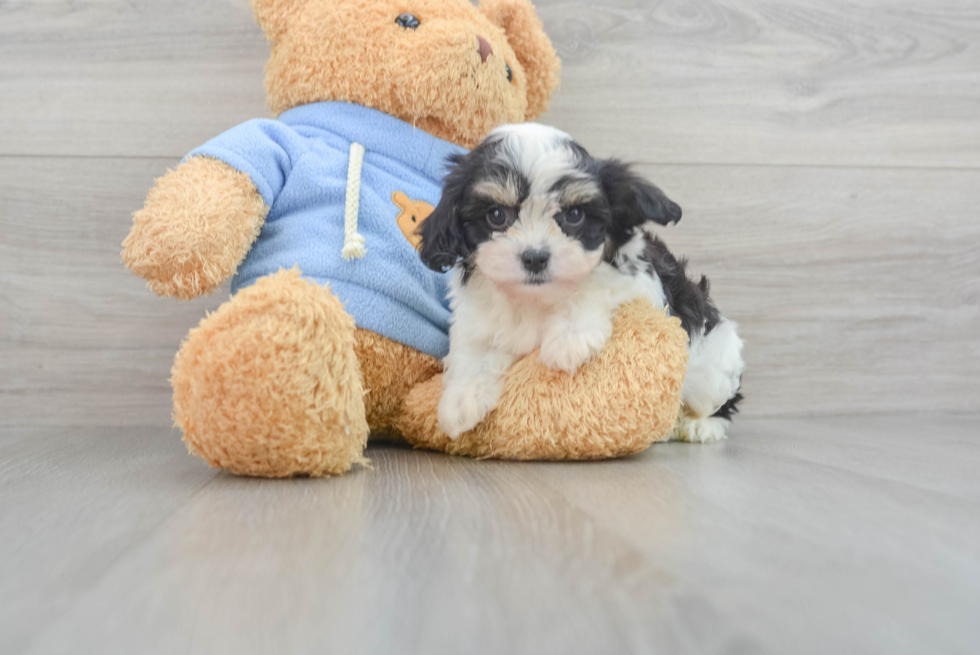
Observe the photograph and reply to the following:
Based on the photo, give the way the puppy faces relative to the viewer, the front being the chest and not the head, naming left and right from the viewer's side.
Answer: facing the viewer and to the left of the viewer

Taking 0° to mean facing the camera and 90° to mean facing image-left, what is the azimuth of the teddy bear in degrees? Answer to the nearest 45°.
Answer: approximately 315°
